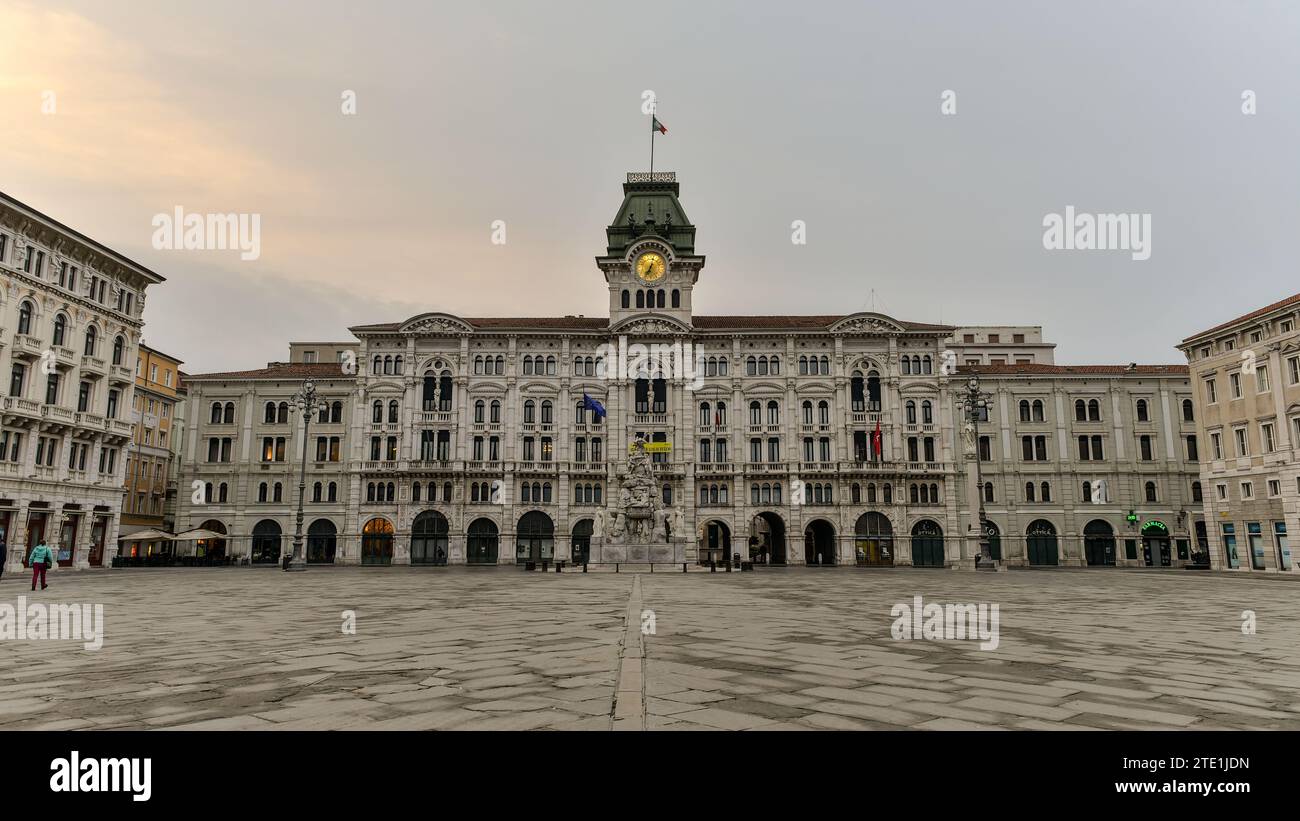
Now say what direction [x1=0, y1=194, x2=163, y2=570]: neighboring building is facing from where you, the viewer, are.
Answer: facing the viewer and to the right of the viewer

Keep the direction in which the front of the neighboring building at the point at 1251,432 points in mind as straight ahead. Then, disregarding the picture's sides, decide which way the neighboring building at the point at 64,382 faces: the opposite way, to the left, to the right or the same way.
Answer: the opposite way

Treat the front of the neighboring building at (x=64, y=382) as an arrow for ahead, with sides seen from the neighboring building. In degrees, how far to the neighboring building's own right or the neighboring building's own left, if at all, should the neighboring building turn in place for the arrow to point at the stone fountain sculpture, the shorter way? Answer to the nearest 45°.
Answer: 0° — it already faces it

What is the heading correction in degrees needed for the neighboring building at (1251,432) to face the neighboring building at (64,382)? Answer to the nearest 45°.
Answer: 0° — it already faces it

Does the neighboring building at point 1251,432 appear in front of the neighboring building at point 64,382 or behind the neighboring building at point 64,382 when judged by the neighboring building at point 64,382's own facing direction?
in front

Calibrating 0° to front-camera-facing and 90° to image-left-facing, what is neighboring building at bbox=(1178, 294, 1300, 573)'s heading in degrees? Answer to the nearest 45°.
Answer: approximately 45°

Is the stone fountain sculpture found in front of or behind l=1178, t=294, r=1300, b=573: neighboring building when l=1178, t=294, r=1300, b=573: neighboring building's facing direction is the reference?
in front

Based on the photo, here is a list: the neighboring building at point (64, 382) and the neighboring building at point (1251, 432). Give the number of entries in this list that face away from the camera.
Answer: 0
